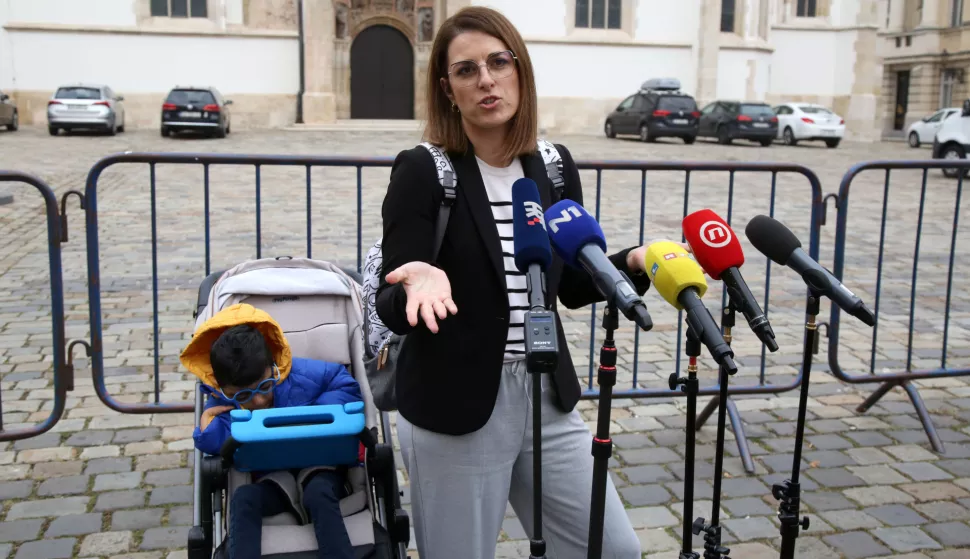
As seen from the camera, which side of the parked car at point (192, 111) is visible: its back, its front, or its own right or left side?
back

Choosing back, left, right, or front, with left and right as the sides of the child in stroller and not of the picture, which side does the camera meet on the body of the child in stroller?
front

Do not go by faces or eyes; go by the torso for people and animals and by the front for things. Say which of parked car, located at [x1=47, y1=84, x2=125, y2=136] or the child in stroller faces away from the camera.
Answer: the parked car

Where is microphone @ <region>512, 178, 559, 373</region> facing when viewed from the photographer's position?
facing away from the viewer

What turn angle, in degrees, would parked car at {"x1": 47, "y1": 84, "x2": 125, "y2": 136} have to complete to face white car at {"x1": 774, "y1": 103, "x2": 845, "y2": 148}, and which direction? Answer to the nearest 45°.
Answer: approximately 90° to its right

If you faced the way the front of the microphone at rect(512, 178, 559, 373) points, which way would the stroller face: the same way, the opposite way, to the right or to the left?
the opposite way

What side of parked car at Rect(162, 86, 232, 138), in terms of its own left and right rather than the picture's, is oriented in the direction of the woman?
back

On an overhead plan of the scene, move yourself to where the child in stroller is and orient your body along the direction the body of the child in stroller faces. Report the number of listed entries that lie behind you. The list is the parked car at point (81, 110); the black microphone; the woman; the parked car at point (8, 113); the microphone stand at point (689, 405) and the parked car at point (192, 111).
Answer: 3

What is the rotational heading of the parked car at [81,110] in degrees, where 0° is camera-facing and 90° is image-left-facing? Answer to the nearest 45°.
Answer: approximately 180°

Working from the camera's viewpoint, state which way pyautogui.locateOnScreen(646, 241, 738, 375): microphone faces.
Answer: facing away from the viewer and to the left of the viewer
